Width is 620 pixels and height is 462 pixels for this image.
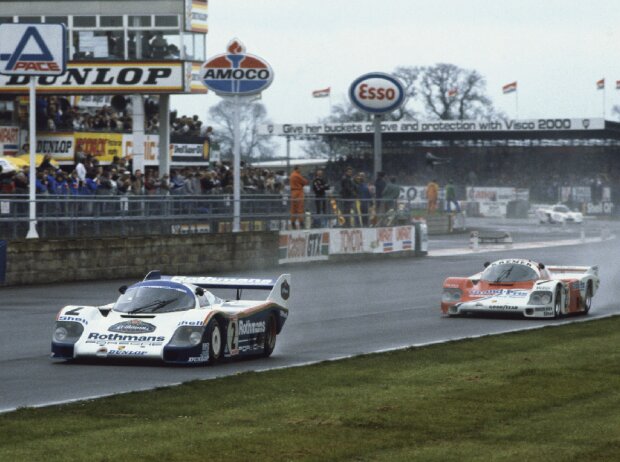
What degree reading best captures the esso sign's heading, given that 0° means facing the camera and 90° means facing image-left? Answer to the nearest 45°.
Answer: approximately 0°

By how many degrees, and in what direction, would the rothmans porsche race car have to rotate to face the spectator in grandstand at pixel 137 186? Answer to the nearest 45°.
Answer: approximately 135° to its right

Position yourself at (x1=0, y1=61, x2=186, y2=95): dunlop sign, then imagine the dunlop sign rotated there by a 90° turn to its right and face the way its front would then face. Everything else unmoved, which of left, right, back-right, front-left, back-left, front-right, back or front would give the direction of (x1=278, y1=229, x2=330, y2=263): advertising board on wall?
back-left

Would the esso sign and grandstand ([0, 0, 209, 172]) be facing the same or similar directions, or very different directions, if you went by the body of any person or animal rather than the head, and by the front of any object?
same or similar directions

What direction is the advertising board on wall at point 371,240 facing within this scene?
toward the camera

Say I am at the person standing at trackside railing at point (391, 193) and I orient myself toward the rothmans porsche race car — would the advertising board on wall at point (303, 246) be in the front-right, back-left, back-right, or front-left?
front-right

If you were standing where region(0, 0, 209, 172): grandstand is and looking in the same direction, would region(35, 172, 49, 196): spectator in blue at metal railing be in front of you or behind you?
in front

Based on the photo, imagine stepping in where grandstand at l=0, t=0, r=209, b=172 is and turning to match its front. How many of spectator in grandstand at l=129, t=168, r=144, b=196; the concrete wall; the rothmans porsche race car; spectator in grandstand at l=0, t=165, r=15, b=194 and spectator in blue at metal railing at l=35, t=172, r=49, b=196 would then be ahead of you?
5

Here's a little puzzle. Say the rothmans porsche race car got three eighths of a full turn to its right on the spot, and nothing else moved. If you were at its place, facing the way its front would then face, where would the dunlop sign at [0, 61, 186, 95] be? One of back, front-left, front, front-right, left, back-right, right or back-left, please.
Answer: front

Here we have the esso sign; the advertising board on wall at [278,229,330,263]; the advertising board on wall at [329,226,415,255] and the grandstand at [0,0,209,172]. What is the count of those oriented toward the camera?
4

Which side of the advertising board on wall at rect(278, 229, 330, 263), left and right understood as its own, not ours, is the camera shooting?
front

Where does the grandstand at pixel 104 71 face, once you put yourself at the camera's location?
facing the viewer

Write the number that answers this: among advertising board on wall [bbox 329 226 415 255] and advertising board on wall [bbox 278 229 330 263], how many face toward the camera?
2

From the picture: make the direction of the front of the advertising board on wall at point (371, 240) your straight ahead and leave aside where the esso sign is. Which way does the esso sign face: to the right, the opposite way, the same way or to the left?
the same way

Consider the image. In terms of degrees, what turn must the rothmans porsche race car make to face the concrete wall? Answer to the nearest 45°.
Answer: approximately 135° to its right
